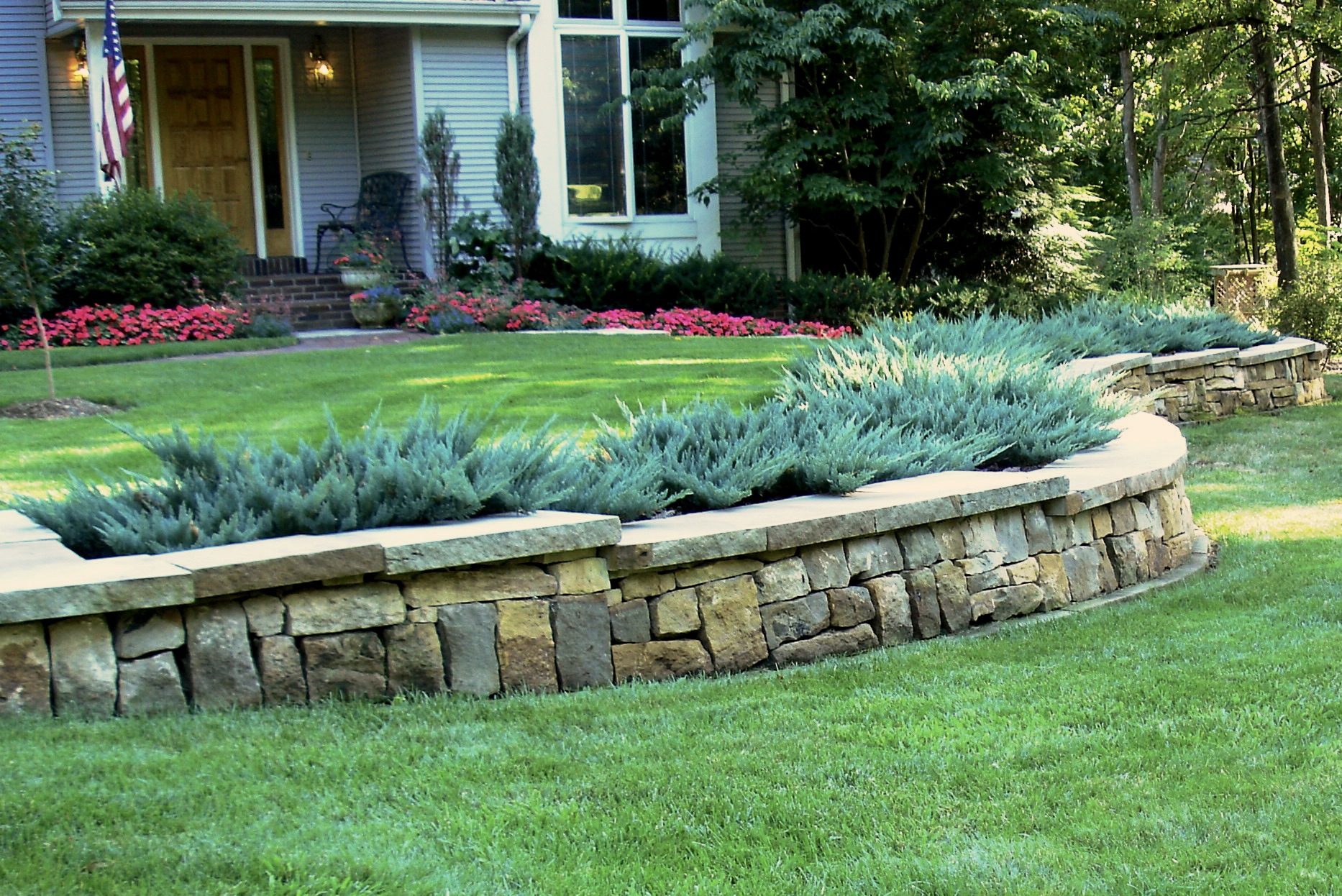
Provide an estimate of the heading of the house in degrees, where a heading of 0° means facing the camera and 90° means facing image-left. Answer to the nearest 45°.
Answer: approximately 0°

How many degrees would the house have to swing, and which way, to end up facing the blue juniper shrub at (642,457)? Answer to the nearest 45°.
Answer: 0° — it already faces it

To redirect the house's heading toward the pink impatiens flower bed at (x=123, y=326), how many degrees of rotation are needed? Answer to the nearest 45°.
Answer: approximately 45° to its right

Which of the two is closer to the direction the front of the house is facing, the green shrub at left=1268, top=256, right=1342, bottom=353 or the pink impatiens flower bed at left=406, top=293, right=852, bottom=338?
the pink impatiens flower bed

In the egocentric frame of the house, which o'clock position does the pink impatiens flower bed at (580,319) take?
The pink impatiens flower bed is roughly at 11 o'clock from the house.

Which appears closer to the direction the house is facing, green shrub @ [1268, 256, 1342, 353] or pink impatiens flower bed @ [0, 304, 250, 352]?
the pink impatiens flower bed

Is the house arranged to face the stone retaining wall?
yes

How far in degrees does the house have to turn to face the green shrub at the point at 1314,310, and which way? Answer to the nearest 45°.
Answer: approximately 90° to its left
